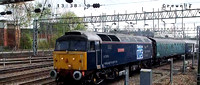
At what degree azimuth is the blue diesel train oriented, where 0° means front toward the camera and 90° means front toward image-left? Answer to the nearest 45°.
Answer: approximately 45°
